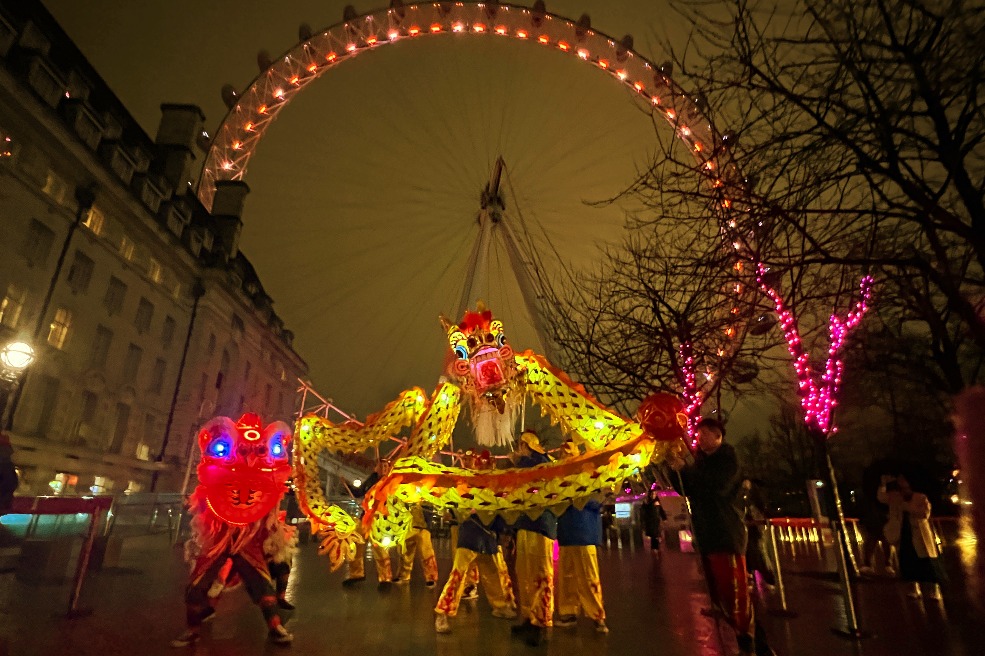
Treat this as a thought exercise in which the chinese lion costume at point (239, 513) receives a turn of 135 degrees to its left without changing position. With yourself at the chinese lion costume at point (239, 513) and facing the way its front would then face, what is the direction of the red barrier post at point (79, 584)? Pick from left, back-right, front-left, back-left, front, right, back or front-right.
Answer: left

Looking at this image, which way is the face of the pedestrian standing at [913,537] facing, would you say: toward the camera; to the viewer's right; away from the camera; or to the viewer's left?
to the viewer's left

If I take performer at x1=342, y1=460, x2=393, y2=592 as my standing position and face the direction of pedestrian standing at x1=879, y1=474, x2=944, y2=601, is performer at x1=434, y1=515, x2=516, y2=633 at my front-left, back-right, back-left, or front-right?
front-right

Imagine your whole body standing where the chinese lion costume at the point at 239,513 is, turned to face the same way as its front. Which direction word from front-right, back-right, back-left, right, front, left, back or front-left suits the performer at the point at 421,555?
back-left

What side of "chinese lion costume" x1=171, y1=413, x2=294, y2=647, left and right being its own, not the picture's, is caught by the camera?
front

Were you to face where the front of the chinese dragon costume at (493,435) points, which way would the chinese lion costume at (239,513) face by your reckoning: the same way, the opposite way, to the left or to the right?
the same way

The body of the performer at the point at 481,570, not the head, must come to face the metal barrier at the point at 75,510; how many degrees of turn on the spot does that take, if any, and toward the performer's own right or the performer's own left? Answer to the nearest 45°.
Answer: approximately 90° to the performer's own right

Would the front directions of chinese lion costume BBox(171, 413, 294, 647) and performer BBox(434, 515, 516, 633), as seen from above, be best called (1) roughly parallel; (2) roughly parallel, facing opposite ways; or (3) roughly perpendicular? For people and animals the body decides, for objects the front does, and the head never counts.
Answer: roughly parallel

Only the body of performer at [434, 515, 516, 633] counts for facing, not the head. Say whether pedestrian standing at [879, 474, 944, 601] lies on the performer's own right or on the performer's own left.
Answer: on the performer's own left

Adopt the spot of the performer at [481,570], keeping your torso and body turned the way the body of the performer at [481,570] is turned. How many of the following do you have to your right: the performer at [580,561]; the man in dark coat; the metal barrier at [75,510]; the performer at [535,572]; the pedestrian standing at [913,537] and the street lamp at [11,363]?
2

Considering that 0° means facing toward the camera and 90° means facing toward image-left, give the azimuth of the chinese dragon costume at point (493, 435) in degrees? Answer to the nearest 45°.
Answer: approximately 0°

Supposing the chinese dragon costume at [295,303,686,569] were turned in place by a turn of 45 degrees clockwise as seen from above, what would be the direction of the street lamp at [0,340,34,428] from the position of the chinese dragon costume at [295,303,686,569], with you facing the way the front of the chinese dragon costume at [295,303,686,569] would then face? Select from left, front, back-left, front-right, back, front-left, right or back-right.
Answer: front-right

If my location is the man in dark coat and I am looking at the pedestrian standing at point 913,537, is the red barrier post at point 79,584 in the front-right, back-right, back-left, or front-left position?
back-left

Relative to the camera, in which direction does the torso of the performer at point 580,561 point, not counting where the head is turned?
toward the camera

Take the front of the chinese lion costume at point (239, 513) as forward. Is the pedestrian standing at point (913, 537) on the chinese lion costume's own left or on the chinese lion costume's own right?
on the chinese lion costume's own left

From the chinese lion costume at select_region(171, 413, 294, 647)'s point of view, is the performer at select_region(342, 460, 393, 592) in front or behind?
behind

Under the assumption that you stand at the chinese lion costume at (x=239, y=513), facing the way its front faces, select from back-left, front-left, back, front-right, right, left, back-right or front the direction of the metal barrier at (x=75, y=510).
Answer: back-right
